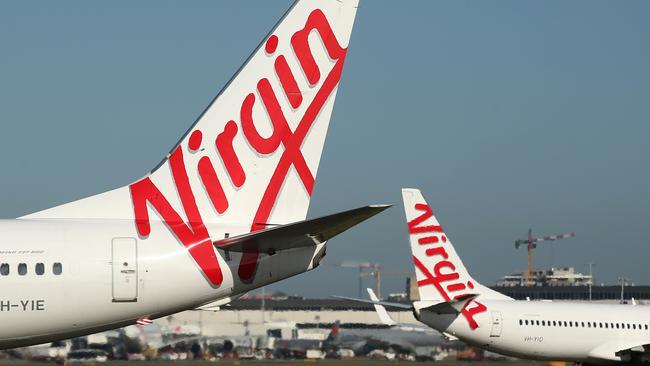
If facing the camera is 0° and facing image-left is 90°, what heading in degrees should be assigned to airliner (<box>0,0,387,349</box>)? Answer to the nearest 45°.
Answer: approximately 90°

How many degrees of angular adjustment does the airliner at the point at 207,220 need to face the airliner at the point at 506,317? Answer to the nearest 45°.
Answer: approximately 135° to its right
